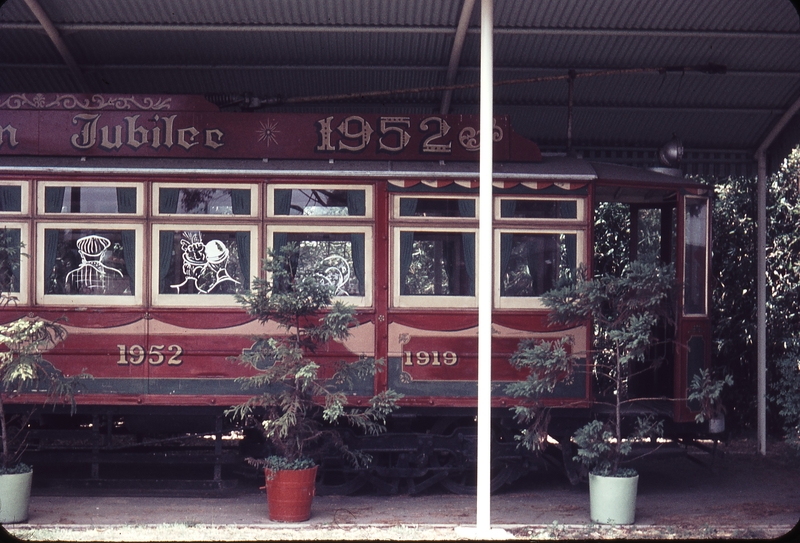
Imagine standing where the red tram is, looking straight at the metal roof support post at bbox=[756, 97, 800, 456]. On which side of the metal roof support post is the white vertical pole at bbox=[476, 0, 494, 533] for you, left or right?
right

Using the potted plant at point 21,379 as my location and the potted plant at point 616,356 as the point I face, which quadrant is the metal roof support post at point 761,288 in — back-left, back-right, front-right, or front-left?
front-left
